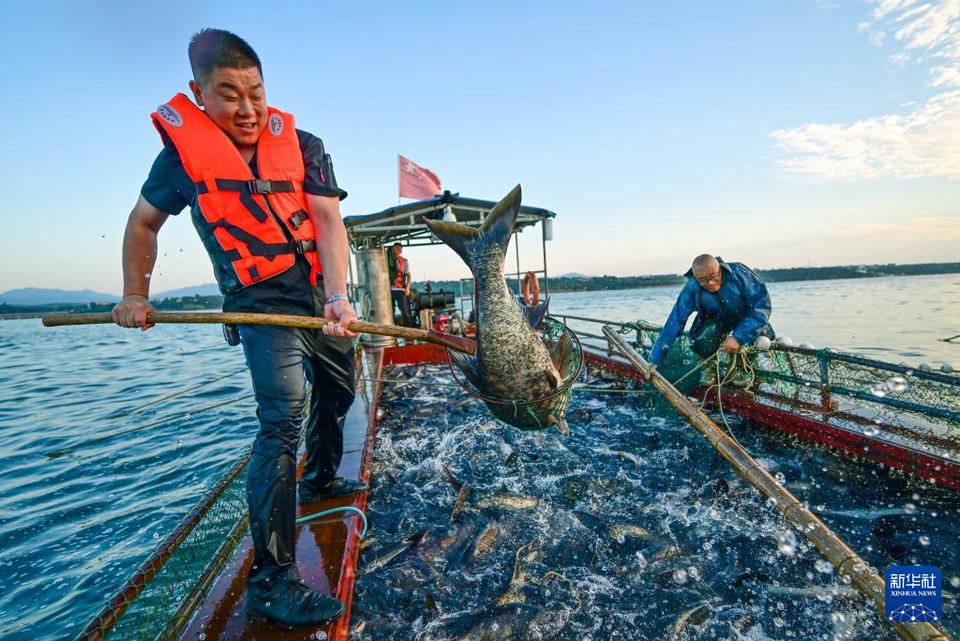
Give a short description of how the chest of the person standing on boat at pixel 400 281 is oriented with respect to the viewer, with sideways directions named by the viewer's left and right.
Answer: facing the viewer and to the right of the viewer

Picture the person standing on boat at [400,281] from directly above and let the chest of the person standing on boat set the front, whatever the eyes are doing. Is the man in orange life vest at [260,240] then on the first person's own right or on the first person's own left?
on the first person's own right

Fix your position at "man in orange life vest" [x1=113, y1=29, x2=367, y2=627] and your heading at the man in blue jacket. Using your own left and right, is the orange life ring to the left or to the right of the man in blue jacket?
left

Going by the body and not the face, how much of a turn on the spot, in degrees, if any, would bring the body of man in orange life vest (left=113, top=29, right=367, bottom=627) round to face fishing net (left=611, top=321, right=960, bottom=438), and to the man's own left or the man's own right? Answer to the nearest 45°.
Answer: approximately 45° to the man's own left

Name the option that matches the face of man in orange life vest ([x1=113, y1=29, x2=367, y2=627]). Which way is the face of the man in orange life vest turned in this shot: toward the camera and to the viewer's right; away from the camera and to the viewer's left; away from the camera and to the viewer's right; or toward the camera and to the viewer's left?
toward the camera and to the viewer's right

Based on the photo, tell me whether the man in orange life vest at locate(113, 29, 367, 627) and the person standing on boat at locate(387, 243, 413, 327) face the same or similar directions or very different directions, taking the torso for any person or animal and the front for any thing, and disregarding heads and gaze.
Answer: same or similar directions

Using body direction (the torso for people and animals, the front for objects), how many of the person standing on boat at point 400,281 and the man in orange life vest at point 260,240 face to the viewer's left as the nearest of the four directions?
0
